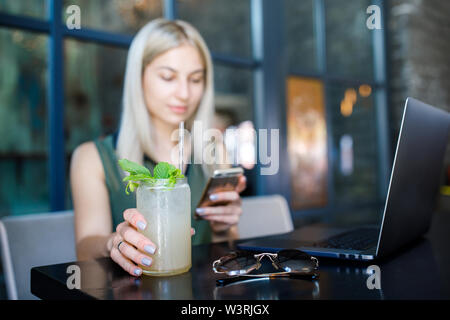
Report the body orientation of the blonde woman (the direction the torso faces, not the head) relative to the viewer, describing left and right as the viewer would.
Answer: facing the viewer and to the right of the viewer

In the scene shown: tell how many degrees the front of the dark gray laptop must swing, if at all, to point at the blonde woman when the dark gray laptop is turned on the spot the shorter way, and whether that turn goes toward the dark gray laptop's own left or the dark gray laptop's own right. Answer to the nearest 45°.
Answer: approximately 45° to the dark gray laptop's own right

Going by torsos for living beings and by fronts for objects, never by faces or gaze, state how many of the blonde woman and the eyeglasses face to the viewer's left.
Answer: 0

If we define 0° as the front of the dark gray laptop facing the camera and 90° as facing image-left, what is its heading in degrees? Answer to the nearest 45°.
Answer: approximately 90°

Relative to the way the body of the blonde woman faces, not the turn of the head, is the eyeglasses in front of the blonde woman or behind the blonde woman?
in front

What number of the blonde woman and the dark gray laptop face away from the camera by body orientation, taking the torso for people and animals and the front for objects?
0
